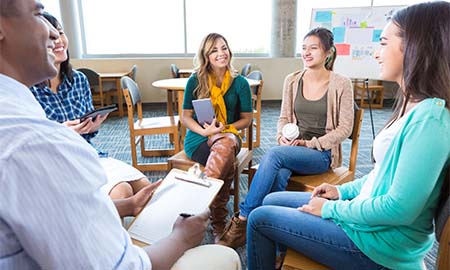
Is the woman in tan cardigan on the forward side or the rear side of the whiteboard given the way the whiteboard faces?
on the forward side

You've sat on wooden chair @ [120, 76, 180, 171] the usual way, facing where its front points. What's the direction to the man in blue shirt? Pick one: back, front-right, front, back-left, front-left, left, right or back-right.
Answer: right

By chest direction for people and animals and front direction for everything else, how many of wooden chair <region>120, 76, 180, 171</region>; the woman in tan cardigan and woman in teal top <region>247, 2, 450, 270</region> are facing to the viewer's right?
1

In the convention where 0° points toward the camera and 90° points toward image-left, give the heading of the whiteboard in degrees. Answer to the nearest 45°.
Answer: approximately 0°

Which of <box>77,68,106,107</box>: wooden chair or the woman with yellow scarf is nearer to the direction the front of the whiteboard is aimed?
the woman with yellow scarf

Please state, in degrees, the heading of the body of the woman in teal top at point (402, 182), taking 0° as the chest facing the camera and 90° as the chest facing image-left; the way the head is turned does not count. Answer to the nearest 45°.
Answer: approximately 90°

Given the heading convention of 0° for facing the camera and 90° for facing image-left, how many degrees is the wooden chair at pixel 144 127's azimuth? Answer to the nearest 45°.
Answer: approximately 270°

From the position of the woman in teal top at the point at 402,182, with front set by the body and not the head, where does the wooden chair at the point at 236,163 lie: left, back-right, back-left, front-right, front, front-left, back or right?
front-right

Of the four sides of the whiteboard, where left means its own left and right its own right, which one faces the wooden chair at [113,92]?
right

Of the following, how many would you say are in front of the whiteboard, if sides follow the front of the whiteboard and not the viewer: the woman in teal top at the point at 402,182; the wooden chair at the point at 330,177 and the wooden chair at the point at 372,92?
2

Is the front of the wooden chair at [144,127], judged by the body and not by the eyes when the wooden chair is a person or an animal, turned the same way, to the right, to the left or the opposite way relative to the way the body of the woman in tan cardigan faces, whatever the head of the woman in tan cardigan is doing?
the opposite way

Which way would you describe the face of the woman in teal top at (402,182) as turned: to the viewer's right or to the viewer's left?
to the viewer's left
